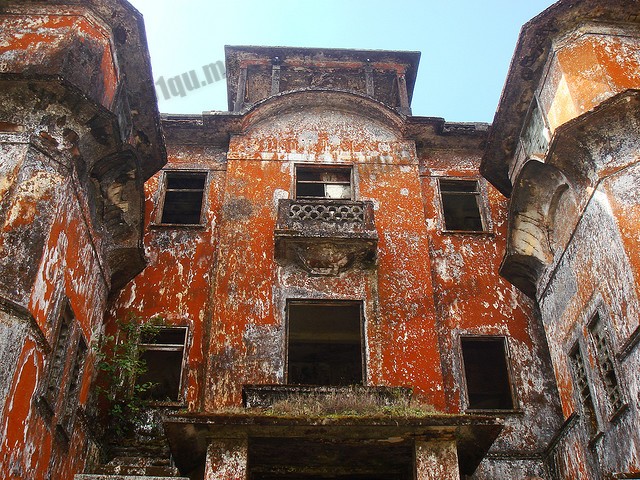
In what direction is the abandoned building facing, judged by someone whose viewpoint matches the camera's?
facing the viewer
